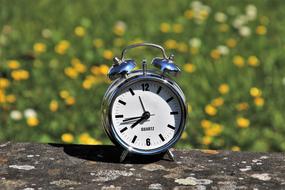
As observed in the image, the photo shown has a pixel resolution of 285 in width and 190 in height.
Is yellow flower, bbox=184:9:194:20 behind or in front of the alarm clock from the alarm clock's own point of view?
behind

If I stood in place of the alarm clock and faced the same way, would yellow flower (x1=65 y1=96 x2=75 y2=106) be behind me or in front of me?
behind

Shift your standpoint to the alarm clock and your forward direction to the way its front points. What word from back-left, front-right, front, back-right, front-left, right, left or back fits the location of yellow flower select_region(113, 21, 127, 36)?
back

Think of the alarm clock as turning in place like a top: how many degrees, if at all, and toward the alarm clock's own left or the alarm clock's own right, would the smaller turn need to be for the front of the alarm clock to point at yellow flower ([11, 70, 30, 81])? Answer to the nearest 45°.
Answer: approximately 135° to the alarm clock's own right

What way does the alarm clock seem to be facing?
toward the camera

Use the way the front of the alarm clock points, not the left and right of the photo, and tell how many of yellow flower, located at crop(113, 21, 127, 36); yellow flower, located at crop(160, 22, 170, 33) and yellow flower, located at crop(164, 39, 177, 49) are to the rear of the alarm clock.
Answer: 3

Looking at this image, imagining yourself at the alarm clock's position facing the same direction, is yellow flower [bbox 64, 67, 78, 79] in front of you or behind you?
behind

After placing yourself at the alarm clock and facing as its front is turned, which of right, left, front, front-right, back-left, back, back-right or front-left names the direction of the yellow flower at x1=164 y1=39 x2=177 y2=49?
back
